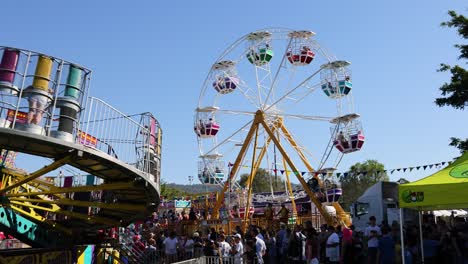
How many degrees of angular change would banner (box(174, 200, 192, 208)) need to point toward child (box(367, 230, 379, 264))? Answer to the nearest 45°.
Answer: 0° — it already faces them

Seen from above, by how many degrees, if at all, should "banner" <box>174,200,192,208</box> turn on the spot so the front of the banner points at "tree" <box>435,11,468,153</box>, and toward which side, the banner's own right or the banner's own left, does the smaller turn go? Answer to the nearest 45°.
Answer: approximately 45° to the banner's own left

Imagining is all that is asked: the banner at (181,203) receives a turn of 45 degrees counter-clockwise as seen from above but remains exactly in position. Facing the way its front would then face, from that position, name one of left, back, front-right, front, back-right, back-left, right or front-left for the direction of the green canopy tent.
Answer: front-right

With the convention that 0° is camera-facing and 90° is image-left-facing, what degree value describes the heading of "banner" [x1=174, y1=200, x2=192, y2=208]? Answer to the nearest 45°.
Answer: approximately 0°

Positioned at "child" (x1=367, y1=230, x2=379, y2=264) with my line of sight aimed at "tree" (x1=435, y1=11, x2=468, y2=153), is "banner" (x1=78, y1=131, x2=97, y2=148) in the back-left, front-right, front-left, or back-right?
back-left

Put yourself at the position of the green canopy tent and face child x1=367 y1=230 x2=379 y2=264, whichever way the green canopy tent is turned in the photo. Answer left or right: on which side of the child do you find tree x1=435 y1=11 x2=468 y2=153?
right

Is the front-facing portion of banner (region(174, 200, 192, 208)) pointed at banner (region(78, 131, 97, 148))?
yes
